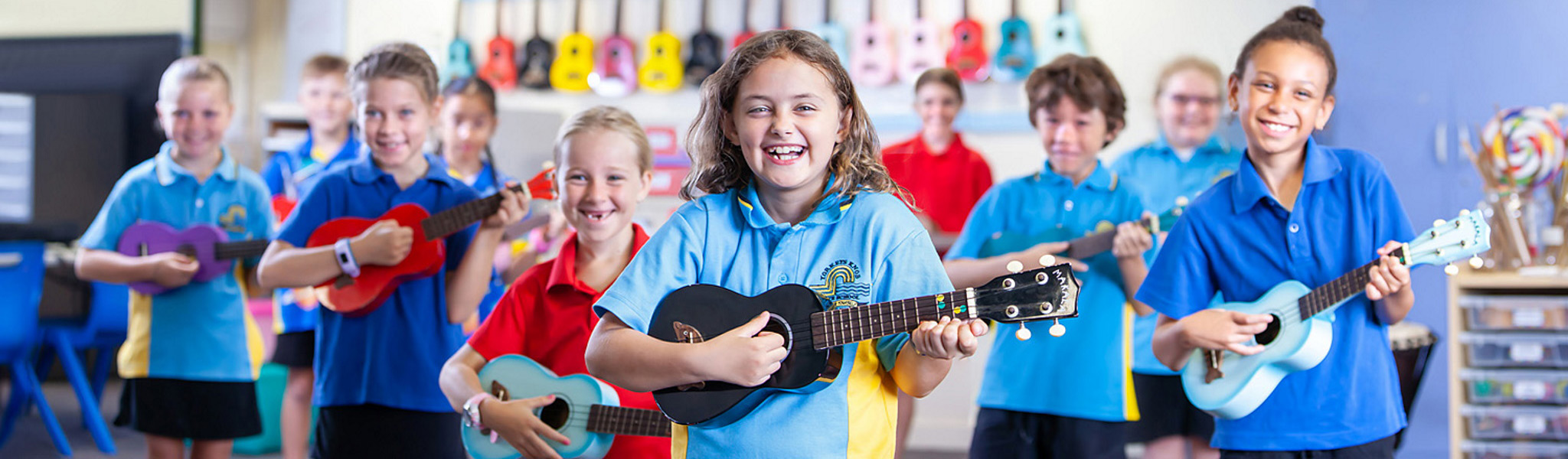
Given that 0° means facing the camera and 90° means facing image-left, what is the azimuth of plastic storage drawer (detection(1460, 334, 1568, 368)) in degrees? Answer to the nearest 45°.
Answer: approximately 0°

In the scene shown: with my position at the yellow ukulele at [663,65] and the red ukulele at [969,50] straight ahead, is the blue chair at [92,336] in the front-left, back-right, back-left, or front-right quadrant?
back-right

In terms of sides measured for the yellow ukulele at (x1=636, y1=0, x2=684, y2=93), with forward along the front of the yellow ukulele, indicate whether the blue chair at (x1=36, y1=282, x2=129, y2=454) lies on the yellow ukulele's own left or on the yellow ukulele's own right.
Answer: on the yellow ukulele's own right

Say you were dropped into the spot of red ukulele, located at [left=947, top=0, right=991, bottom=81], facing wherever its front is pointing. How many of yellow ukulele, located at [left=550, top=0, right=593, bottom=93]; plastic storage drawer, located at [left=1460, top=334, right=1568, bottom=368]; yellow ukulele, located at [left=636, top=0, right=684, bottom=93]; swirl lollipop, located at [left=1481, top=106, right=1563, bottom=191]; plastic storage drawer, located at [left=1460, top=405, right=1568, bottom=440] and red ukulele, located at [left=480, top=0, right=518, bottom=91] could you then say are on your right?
3

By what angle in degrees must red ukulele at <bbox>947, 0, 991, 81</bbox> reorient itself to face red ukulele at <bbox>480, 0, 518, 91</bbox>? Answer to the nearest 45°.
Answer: approximately 90° to its right

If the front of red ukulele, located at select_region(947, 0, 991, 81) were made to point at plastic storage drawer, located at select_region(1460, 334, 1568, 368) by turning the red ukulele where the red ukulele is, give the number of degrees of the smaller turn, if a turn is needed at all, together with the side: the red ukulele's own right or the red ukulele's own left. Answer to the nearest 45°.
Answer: approximately 45° to the red ukulele's own left
